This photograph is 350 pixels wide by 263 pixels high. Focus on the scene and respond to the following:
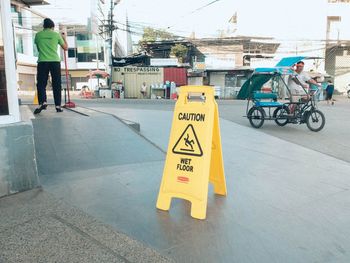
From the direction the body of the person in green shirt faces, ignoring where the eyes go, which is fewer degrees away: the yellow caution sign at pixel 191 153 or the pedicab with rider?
the pedicab with rider

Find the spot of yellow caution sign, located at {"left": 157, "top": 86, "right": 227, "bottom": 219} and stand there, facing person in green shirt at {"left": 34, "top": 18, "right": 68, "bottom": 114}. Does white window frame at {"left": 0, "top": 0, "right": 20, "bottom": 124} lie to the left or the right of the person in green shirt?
left

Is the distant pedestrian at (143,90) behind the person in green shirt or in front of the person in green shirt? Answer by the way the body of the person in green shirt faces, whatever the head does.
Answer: in front

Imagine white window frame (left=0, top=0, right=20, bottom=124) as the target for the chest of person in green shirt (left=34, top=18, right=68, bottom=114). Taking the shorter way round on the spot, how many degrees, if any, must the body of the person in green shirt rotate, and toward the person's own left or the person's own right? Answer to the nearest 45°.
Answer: approximately 180°

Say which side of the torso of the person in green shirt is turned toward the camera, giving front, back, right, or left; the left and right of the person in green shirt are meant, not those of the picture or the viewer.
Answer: back

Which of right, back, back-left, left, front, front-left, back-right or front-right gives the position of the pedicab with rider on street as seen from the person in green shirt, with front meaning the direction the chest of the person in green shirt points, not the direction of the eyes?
right
